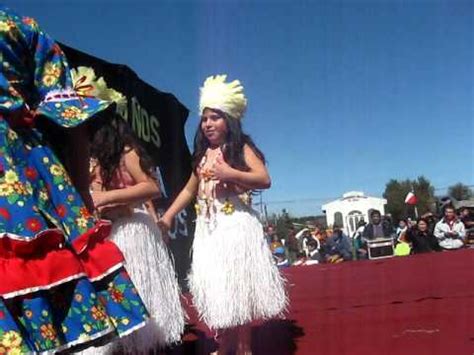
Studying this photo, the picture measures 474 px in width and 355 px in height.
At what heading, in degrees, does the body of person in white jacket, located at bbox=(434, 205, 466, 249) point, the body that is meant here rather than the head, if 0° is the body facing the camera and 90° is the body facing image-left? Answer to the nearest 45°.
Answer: approximately 0°

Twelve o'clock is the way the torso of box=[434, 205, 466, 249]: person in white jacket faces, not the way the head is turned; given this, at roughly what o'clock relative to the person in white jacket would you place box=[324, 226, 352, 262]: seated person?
The seated person is roughly at 4 o'clock from the person in white jacket.

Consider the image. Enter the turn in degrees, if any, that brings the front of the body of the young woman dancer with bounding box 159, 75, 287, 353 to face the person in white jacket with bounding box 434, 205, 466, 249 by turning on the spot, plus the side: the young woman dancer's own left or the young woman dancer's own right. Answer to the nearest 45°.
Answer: approximately 180°

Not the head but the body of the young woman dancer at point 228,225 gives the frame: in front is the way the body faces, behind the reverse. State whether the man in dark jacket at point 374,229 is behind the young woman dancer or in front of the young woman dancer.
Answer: behind

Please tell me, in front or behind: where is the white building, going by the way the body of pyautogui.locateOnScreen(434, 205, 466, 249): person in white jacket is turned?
behind

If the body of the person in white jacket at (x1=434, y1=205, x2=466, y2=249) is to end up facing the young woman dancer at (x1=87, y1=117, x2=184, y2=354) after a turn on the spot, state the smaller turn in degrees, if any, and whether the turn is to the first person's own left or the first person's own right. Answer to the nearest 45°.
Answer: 0° — they already face them

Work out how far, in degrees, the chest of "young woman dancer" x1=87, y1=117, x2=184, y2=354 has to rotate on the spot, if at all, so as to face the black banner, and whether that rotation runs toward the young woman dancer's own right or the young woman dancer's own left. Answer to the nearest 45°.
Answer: approximately 135° to the young woman dancer's own right

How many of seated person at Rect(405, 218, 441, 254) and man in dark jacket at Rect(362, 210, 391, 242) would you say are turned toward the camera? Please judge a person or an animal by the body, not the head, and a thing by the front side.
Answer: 2
